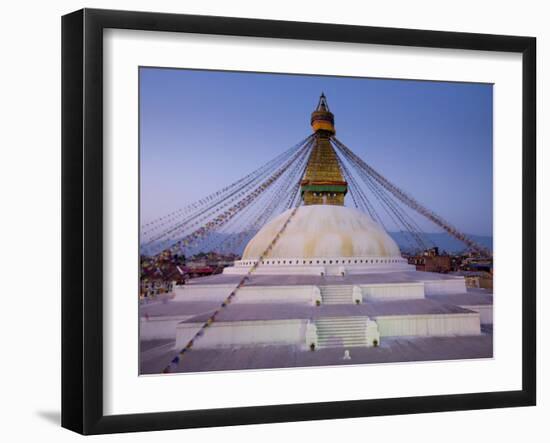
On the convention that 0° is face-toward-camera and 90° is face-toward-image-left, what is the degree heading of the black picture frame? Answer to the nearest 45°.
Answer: approximately 315°

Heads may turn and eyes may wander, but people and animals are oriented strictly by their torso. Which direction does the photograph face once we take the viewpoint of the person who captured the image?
facing the viewer and to the right of the viewer
